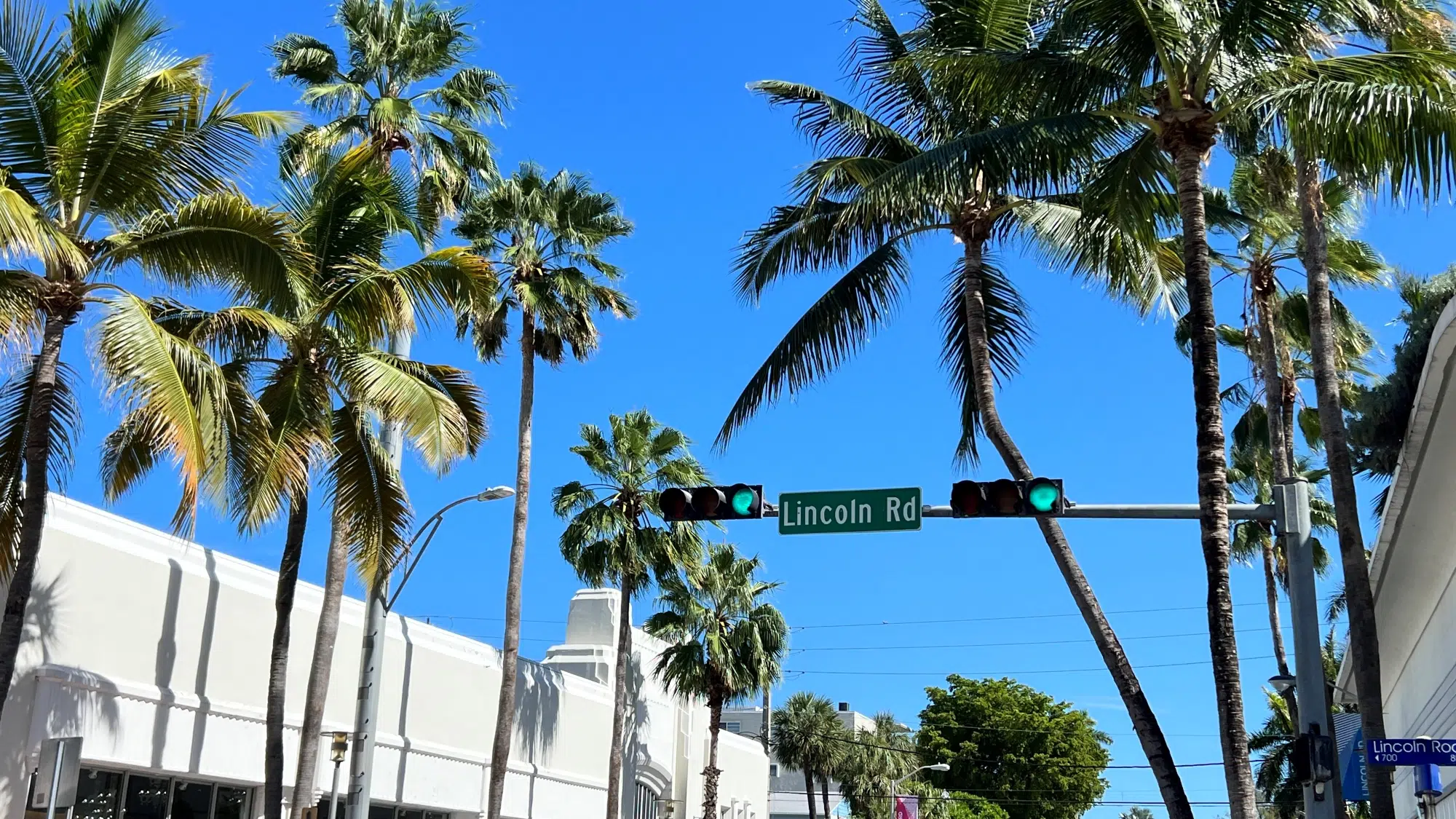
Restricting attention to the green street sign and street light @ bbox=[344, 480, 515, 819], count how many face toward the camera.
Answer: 1

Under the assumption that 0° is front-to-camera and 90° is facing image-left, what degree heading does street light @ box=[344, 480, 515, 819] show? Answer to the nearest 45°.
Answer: approximately 270°

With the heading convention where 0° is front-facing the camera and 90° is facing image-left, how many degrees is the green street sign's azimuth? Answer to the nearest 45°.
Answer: approximately 0°

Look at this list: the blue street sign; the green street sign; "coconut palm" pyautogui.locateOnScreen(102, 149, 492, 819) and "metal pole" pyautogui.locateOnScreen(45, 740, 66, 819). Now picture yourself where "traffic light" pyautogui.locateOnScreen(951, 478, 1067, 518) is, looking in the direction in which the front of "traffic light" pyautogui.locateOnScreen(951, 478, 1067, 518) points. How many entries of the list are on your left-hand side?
1

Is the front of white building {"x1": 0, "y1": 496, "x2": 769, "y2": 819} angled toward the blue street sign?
yes

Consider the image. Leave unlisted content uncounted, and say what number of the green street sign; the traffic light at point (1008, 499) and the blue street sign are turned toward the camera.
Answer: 3

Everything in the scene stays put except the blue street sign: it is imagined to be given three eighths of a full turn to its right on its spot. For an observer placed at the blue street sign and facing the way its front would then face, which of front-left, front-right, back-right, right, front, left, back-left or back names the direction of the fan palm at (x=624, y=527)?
front

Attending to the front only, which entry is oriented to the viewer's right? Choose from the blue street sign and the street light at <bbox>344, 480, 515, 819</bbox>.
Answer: the street light

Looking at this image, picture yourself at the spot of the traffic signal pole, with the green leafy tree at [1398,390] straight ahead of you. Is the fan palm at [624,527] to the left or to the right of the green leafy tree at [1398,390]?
left

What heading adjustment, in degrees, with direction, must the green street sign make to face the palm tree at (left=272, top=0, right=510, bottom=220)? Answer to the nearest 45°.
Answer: approximately 135° to its right

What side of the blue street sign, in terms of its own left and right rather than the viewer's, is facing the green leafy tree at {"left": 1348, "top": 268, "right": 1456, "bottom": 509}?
back

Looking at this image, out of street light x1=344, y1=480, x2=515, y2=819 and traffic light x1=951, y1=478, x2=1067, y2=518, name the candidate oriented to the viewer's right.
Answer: the street light

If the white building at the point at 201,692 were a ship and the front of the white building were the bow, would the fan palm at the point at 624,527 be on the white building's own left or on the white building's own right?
on the white building's own left
